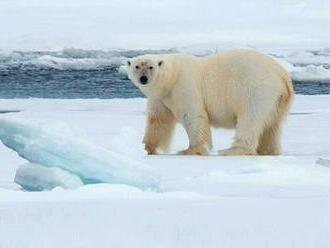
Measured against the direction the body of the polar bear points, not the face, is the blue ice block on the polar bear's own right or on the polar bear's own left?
on the polar bear's own left

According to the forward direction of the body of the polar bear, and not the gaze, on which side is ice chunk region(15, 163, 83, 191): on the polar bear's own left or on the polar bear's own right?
on the polar bear's own left

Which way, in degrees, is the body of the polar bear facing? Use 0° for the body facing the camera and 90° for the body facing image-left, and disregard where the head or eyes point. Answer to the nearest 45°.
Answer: approximately 90°
